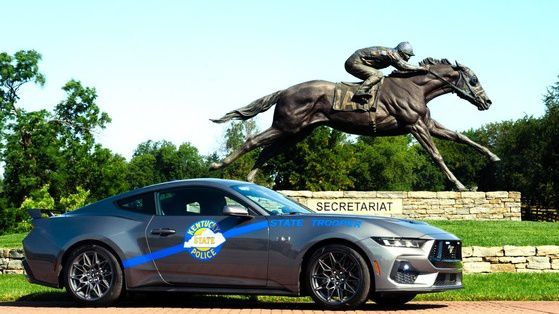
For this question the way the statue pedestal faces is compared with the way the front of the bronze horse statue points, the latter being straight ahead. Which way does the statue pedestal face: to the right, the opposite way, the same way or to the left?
to the right

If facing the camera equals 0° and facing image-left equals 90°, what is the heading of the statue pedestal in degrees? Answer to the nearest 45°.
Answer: approximately 0°

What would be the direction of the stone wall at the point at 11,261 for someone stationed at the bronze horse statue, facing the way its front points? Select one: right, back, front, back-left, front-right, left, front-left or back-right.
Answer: back-right

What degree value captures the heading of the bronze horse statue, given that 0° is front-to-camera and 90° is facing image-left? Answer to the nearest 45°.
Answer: approximately 270°

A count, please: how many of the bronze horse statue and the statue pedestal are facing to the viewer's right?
1
